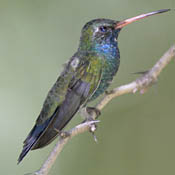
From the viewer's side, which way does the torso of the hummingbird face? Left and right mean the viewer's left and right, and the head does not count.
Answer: facing to the right of the viewer
